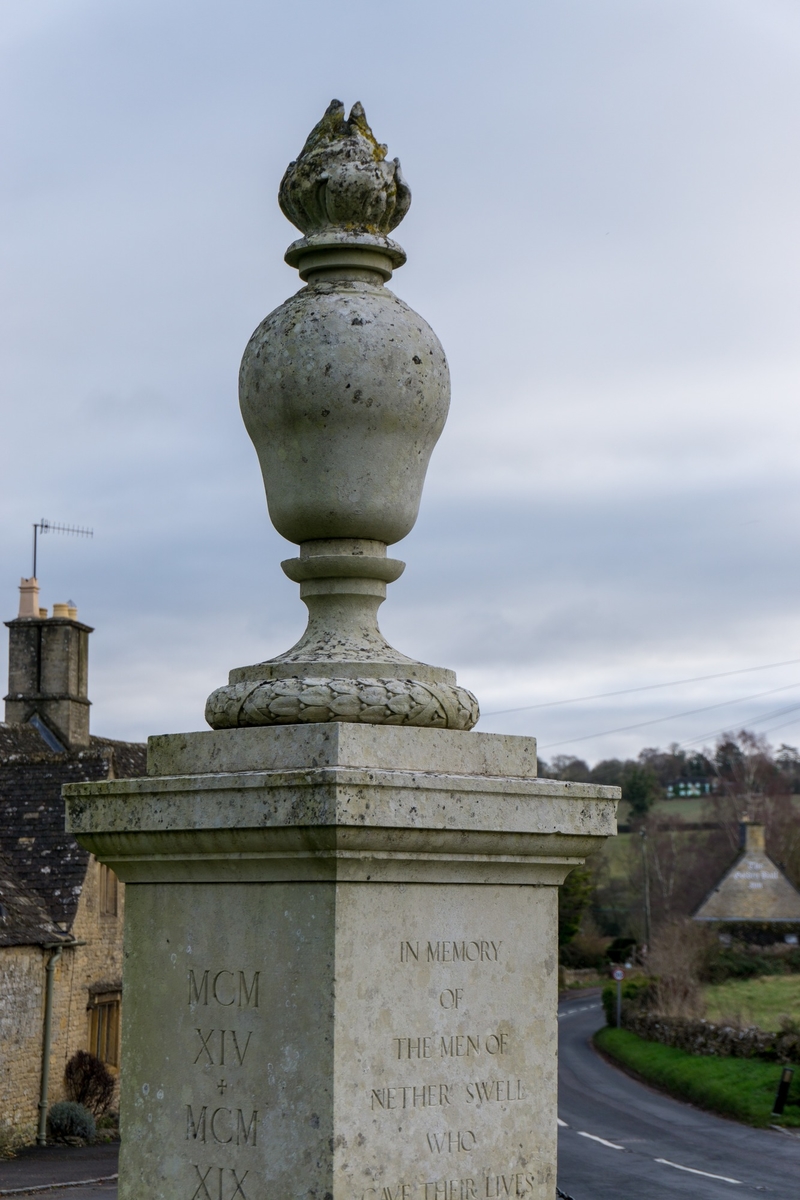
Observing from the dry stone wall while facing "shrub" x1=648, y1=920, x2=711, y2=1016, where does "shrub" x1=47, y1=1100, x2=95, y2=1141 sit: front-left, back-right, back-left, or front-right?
back-left

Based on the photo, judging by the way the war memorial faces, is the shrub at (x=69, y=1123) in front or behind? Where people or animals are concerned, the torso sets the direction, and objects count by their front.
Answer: behind

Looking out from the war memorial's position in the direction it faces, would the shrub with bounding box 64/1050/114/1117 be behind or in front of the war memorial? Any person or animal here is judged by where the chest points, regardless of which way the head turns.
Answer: behind

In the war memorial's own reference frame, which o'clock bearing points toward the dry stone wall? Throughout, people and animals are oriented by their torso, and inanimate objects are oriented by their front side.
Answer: The dry stone wall is roughly at 8 o'clock from the war memorial.

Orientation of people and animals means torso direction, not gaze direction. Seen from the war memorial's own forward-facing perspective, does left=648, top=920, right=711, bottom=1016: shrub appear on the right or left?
on its left

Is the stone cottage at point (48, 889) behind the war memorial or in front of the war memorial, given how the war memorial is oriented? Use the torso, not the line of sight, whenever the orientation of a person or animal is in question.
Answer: behind
